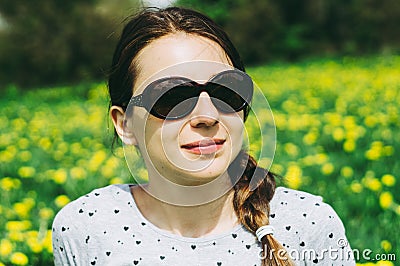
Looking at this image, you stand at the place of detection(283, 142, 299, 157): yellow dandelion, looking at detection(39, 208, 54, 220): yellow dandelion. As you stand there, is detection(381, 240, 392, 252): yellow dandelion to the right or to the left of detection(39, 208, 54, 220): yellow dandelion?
left

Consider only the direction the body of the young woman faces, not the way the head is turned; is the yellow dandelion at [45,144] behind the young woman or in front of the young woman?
behind

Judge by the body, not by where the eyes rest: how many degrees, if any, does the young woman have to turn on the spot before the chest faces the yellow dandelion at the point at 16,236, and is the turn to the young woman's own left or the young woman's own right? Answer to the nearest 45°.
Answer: approximately 135° to the young woman's own right

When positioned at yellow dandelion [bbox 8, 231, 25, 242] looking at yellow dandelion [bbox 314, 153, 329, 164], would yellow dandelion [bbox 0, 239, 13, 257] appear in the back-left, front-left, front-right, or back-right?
back-right

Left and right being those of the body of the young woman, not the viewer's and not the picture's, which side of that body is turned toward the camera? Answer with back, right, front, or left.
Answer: front

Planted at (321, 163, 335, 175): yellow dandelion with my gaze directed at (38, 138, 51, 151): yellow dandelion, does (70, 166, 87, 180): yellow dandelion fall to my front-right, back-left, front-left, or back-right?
front-left

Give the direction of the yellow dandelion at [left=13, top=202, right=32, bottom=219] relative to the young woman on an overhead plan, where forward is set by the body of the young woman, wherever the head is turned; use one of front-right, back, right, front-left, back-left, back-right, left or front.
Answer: back-right

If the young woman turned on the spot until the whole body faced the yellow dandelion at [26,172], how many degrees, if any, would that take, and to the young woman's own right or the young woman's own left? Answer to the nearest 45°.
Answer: approximately 135° to the young woman's own right

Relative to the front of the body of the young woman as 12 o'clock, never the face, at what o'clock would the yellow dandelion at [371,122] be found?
The yellow dandelion is roughly at 7 o'clock from the young woman.

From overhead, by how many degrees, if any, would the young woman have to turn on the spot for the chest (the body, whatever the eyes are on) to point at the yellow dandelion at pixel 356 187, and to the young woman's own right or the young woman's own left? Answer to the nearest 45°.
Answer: approximately 135° to the young woman's own left
